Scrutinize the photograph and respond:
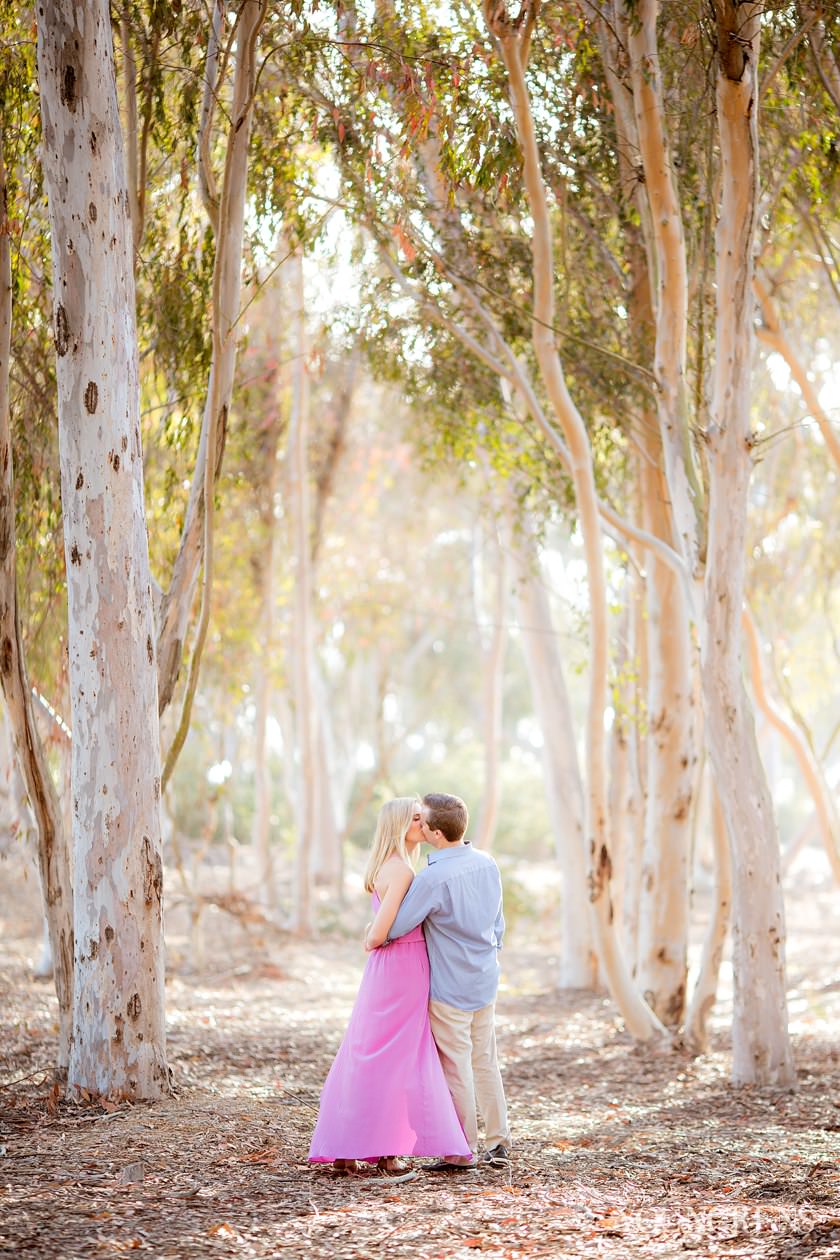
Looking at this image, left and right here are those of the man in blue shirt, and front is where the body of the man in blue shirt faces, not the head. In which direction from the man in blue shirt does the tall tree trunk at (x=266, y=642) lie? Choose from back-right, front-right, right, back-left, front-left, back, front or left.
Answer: front-right

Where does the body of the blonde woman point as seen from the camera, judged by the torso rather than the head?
to the viewer's right

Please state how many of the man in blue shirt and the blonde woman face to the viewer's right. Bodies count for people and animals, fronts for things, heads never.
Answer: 1

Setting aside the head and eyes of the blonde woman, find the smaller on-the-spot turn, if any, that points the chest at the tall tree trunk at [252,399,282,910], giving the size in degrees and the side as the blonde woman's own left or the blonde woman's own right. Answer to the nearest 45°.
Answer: approximately 90° to the blonde woman's own left

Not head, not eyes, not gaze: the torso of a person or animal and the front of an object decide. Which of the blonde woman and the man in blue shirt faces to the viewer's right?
the blonde woman

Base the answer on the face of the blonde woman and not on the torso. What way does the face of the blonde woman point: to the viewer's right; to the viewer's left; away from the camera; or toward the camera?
to the viewer's right

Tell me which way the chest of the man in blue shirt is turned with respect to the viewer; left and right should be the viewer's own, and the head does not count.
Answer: facing away from the viewer and to the left of the viewer

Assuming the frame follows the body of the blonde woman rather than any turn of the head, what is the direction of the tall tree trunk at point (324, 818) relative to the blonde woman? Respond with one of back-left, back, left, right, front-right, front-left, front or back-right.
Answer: left

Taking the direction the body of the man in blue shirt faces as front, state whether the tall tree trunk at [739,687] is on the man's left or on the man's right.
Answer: on the man's right

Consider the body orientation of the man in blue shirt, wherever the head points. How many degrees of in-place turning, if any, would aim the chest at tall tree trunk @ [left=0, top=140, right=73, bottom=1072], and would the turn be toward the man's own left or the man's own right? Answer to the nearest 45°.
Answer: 0° — they already face it

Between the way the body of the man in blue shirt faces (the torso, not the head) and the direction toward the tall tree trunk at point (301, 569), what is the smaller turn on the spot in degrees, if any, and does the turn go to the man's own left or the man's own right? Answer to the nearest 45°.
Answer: approximately 45° to the man's own right
